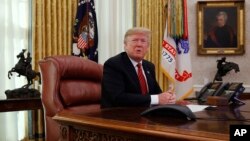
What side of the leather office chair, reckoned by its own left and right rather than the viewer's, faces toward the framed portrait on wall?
left

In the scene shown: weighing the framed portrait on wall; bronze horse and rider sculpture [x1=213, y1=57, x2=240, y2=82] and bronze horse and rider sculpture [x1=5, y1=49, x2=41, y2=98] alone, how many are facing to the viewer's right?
1

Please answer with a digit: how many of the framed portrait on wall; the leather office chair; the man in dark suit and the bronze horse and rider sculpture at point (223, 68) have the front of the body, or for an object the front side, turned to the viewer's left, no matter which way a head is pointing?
0

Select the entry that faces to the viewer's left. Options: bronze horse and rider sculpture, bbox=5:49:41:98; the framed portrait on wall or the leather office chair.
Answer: the bronze horse and rider sculpture

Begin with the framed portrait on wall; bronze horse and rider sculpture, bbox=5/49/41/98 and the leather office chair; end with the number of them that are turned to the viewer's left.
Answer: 1

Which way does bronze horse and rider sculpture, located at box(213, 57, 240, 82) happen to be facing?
to the viewer's right

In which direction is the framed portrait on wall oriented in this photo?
toward the camera

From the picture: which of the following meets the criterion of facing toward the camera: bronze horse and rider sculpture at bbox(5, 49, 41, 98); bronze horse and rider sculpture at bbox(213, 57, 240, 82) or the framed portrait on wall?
the framed portrait on wall

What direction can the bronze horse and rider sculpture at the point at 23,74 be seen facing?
to the viewer's left

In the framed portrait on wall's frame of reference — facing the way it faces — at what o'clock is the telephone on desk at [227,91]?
The telephone on desk is roughly at 12 o'clock from the framed portrait on wall.

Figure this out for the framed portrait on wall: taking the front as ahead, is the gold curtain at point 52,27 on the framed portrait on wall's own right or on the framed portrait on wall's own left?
on the framed portrait on wall's own right

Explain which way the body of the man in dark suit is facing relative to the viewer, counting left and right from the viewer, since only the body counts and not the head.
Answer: facing the viewer and to the right of the viewer
